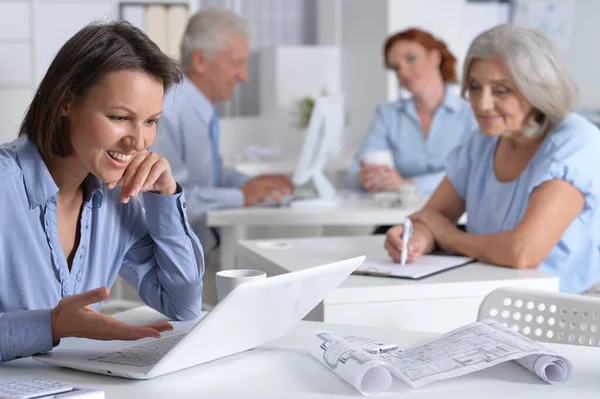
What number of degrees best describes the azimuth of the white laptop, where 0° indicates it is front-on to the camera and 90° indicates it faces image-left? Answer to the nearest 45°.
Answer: approximately 135°

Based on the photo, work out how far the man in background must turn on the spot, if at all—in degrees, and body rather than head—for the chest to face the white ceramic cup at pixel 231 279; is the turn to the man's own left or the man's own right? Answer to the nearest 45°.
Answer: approximately 90° to the man's own right

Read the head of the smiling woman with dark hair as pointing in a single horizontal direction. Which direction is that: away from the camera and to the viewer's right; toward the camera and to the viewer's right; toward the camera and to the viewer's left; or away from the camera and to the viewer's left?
toward the camera and to the viewer's right

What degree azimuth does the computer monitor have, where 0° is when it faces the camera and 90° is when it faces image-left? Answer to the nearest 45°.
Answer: approximately 90°

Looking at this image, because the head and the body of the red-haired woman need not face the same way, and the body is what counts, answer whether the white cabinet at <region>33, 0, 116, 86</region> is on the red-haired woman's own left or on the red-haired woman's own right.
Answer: on the red-haired woman's own right

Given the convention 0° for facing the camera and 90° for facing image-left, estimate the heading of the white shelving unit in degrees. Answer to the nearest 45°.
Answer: approximately 0°

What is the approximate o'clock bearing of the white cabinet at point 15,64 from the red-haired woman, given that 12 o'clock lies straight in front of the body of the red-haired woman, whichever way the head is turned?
The white cabinet is roughly at 2 o'clock from the red-haired woman.

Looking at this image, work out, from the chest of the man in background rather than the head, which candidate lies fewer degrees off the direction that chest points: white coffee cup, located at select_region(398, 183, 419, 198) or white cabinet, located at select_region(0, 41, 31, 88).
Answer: the white coffee cup

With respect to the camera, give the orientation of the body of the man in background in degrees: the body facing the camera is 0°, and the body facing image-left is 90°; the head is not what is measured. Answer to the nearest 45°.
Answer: approximately 270°
